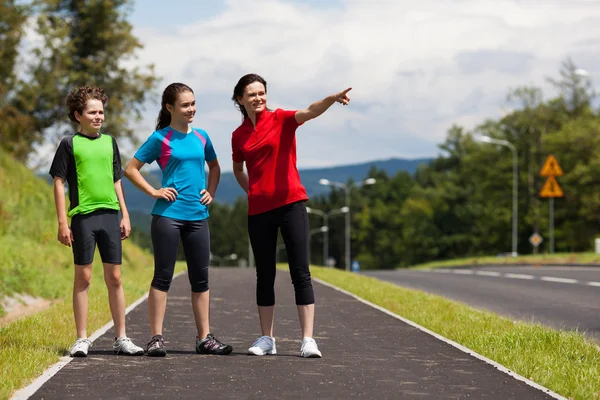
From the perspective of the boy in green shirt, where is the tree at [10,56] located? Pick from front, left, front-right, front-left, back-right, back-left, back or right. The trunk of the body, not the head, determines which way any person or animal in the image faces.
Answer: back-left

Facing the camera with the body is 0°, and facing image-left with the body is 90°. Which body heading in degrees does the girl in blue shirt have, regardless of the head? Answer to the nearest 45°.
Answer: approximately 315°

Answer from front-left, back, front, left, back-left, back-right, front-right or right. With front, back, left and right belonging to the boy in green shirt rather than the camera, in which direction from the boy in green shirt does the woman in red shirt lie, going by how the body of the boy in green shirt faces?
front-left

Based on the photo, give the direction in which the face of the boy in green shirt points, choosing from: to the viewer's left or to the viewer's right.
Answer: to the viewer's right

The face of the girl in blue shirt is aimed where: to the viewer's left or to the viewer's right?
to the viewer's right

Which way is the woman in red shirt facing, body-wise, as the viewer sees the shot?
toward the camera

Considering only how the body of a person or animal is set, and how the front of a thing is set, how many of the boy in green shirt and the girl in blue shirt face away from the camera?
0

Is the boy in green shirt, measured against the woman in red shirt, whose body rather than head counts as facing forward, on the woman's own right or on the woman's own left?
on the woman's own right

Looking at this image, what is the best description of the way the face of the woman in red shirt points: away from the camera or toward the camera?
toward the camera

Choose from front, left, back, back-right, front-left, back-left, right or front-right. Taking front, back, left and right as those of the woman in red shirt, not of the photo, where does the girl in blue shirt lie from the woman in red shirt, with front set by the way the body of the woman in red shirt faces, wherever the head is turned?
right

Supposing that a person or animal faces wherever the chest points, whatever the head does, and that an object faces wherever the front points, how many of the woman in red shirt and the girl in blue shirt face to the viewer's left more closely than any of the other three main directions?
0

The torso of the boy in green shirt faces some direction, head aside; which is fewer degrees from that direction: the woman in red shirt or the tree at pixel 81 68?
the woman in red shirt

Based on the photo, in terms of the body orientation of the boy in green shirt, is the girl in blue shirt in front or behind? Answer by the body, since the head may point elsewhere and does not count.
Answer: in front

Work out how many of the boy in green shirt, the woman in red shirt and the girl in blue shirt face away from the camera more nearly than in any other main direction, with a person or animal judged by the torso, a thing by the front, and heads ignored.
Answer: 0

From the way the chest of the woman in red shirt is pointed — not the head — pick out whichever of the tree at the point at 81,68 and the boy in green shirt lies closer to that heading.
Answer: the boy in green shirt
